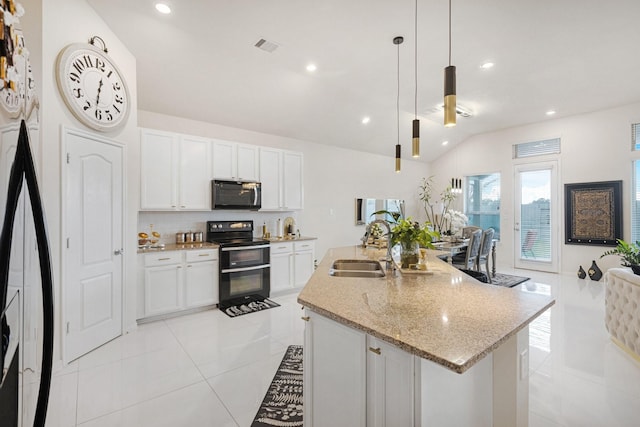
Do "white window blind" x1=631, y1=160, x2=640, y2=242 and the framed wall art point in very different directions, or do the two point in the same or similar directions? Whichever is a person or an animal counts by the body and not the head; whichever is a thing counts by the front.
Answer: same or similar directions

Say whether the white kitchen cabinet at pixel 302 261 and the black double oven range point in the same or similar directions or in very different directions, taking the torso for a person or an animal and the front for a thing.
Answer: same or similar directions

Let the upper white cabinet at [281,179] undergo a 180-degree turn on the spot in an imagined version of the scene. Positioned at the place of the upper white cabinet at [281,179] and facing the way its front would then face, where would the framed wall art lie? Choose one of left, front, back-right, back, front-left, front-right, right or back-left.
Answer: back-right

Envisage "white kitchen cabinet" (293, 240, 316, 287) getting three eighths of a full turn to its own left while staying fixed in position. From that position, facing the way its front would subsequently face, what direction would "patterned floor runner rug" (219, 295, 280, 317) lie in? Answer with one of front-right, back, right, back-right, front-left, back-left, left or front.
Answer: back-left

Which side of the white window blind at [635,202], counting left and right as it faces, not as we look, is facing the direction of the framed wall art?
right

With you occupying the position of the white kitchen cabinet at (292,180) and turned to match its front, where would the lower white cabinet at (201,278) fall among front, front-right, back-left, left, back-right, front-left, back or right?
right

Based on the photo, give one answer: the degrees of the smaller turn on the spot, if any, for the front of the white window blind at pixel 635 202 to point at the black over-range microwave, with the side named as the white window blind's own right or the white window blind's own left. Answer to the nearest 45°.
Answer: approximately 45° to the white window blind's own right

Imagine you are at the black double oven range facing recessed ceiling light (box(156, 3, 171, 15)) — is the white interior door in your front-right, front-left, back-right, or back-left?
front-right

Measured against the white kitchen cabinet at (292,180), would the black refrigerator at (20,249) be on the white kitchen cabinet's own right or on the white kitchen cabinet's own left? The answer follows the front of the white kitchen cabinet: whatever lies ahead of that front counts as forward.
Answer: on the white kitchen cabinet's own right

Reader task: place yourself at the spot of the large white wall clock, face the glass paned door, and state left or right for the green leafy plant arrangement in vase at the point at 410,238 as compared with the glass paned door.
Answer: right

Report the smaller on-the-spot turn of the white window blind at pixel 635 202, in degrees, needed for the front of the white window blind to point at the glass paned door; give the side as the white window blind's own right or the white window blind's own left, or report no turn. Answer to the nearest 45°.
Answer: approximately 90° to the white window blind's own right

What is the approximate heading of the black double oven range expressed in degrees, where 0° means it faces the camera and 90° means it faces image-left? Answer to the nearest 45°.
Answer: approximately 315°

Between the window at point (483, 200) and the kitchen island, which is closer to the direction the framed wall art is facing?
the kitchen island

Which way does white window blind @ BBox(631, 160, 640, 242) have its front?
toward the camera
